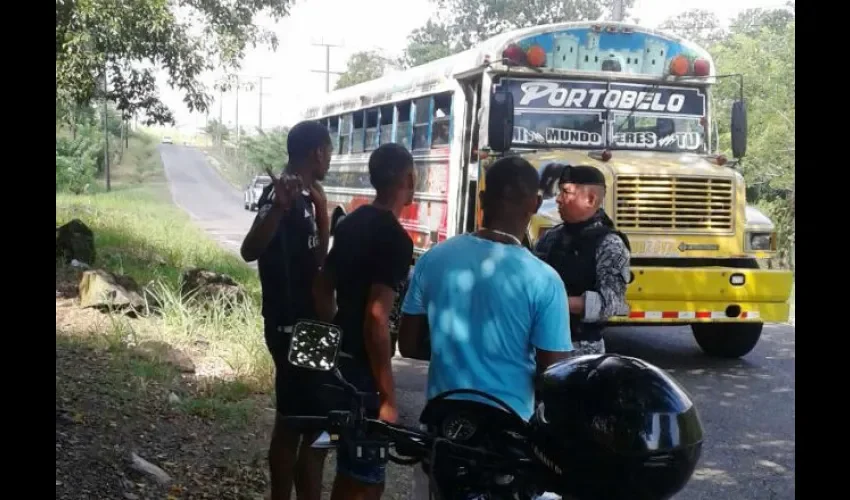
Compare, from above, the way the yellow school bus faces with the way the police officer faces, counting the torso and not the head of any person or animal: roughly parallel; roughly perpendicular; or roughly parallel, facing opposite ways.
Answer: roughly perpendicular

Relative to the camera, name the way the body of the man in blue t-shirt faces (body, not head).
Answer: away from the camera

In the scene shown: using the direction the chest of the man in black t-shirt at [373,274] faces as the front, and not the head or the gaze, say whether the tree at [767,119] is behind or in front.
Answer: in front

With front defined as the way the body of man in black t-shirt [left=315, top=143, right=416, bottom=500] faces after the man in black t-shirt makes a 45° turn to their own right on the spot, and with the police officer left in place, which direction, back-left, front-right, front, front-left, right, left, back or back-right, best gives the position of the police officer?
front-left

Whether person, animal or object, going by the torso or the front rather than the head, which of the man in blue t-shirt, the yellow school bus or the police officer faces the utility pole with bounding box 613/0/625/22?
the man in blue t-shirt

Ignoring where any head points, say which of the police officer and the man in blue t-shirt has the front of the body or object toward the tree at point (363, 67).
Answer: the man in blue t-shirt

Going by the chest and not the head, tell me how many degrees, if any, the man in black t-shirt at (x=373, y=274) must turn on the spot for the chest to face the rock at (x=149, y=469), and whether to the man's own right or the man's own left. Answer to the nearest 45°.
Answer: approximately 90° to the man's own left

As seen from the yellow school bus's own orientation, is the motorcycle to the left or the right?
on its right

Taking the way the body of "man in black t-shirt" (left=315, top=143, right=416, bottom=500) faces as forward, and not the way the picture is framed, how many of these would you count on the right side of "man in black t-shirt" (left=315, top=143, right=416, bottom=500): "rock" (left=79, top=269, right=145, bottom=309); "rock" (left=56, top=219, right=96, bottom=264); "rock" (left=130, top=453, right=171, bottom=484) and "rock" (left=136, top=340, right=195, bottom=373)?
0

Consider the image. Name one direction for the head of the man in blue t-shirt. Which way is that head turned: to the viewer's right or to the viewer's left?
to the viewer's right

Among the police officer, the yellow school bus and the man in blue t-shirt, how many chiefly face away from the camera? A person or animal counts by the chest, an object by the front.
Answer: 1

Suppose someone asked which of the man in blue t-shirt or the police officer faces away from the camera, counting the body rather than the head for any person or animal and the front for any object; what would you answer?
the man in blue t-shirt

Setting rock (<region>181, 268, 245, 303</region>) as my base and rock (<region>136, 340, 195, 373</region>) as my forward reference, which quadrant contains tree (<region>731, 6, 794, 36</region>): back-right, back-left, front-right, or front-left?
back-left

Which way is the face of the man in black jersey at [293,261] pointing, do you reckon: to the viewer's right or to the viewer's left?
to the viewer's right
